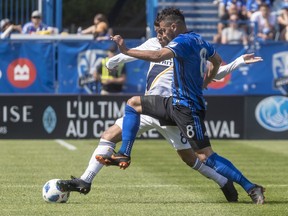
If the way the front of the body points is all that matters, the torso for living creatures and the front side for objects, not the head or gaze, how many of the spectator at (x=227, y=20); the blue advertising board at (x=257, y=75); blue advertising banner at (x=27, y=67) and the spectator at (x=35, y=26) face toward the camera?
4

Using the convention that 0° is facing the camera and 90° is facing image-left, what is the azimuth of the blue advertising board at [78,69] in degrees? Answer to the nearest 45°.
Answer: approximately 0°

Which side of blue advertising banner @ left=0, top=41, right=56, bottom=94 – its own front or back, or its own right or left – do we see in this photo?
front

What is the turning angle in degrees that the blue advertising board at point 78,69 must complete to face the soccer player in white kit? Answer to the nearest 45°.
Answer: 0° — it already faces them

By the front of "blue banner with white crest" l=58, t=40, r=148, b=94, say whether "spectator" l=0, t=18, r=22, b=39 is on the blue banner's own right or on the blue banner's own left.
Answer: on the blue banner's own right

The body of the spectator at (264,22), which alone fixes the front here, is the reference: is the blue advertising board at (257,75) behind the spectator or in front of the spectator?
in front

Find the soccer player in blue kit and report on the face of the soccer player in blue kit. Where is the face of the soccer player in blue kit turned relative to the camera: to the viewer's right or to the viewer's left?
to the viewer's left

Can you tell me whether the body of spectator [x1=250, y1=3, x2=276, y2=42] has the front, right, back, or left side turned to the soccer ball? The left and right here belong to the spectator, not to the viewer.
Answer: front

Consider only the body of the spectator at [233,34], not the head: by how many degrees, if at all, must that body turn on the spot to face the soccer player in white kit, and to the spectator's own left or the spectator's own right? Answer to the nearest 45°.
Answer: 0° — they already face them

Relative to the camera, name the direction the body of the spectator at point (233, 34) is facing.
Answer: toward the camera

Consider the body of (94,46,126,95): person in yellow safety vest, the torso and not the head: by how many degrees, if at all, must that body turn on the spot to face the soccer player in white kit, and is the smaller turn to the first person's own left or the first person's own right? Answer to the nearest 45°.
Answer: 0° — they already face them

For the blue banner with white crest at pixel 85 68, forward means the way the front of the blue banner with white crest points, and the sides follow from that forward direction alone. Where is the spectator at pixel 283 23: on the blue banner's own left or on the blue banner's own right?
on the blue banner's own left

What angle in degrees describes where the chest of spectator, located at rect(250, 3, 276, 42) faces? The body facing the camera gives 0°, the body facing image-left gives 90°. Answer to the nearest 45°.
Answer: approximately 0°

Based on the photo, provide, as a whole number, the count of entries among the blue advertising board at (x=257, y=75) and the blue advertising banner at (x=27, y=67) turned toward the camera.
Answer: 2

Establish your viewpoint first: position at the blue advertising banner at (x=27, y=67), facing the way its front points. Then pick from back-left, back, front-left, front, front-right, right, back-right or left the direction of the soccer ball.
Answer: front
